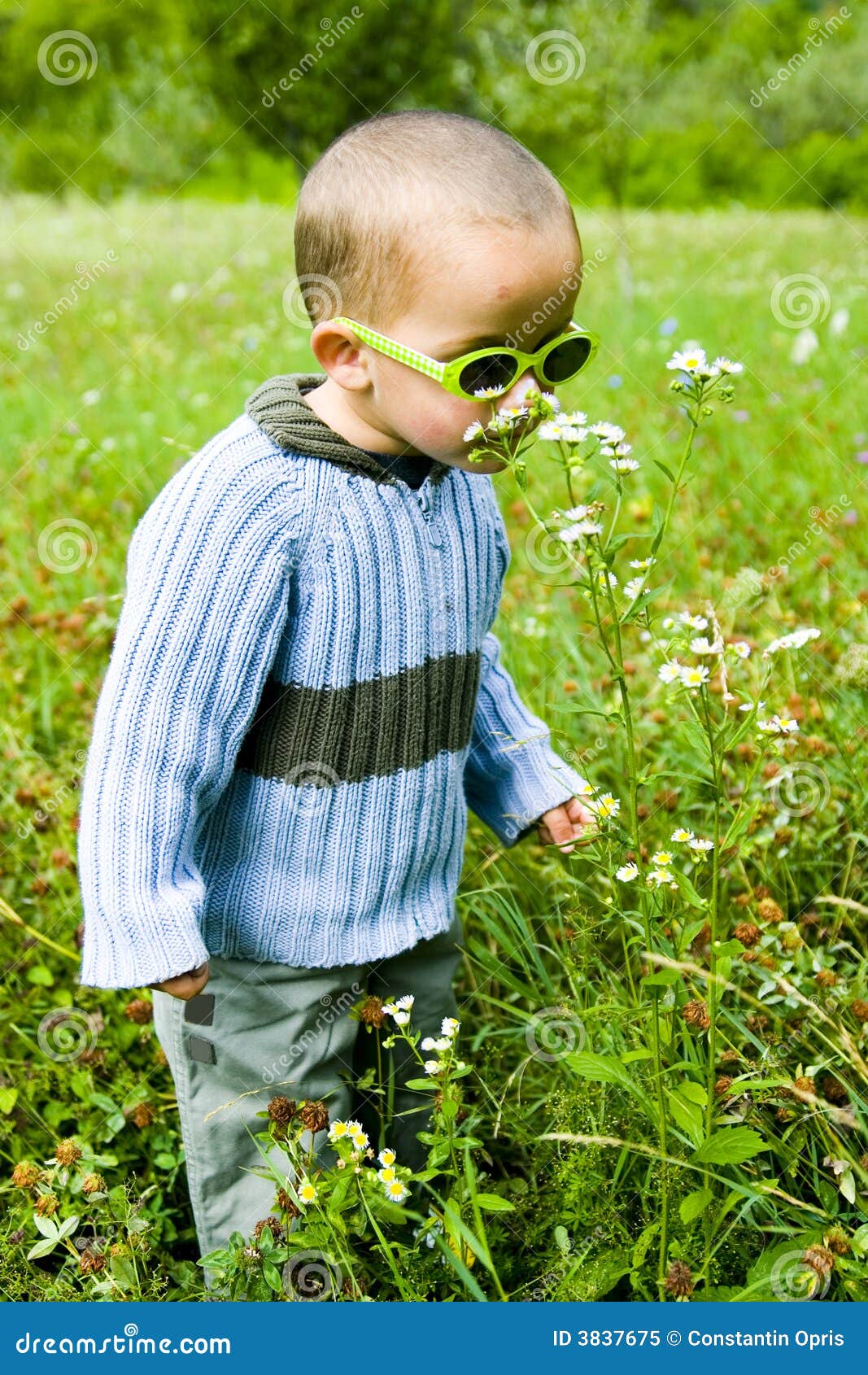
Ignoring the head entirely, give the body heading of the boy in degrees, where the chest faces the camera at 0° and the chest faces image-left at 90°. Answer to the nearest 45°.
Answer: approximately 315°
